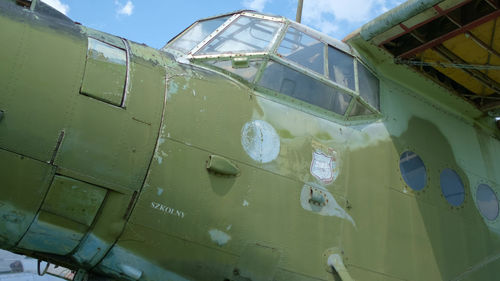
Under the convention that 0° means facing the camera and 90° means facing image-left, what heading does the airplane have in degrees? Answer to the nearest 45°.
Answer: approximately 45°
